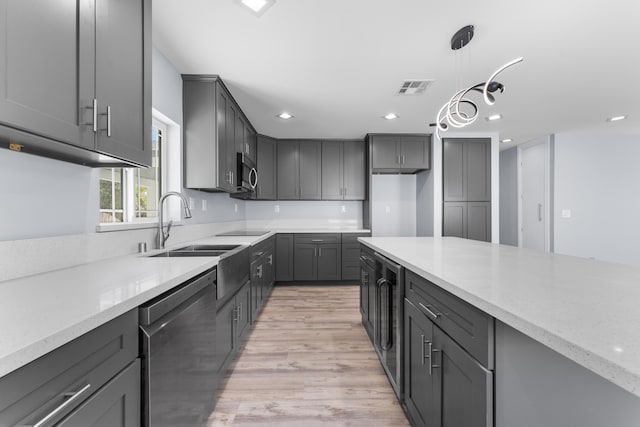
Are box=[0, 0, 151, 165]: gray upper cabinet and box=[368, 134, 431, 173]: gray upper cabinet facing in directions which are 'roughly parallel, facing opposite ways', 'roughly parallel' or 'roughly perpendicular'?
roughly perpendicular

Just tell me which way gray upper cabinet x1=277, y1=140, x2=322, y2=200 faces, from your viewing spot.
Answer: facing the viewer

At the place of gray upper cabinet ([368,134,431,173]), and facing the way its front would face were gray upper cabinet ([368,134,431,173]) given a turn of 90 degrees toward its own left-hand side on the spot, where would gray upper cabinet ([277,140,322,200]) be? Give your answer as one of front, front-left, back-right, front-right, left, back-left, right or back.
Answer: back

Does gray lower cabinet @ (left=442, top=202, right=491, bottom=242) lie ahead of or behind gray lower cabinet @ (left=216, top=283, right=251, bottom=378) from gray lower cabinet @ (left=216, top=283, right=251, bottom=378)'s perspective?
ahead

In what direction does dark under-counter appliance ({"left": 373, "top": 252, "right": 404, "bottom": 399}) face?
to the viewer's left

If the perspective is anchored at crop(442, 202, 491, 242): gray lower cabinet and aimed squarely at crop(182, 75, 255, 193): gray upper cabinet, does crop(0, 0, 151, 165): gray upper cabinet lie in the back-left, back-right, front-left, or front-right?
front-left

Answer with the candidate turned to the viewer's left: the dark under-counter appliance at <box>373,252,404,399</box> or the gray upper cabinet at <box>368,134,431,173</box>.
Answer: the dark under-counter appliance

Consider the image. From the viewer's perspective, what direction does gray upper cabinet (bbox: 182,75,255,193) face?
to the viewer's right

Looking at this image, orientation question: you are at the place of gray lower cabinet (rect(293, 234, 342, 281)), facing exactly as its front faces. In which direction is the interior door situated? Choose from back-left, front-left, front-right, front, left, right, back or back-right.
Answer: left

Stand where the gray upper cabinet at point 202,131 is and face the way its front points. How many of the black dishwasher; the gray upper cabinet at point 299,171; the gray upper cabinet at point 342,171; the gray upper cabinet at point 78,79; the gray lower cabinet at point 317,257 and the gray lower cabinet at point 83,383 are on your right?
3

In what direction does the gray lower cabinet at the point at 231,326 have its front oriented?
to the viewer's right

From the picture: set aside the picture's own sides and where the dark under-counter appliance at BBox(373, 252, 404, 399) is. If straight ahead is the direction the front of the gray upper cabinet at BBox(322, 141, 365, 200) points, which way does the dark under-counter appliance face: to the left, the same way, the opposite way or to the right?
to the right

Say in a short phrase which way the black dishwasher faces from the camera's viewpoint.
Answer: facing the viewer and to the right of the viewer

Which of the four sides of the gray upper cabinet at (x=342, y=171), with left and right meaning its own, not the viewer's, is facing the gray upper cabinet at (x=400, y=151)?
left

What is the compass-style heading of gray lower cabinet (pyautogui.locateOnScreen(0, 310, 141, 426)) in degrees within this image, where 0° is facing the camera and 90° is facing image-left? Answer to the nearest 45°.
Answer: approximately 315°

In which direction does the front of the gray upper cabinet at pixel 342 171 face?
toward the camera

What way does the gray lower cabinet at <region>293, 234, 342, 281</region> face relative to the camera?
toward the camera

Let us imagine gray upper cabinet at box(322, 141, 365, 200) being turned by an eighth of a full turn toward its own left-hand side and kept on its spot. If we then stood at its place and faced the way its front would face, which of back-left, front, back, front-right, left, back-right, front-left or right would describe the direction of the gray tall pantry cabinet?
front-left

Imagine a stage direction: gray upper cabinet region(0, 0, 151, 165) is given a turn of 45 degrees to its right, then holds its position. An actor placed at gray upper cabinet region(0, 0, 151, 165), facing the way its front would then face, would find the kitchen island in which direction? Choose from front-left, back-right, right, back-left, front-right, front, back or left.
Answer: front-left
